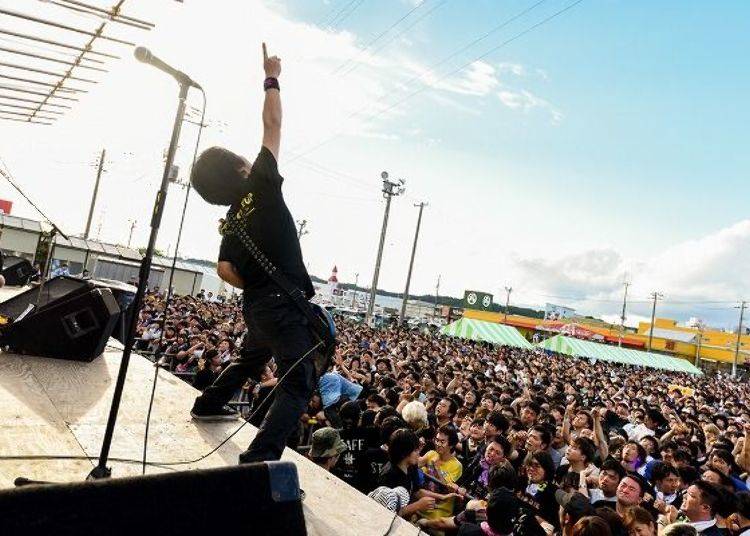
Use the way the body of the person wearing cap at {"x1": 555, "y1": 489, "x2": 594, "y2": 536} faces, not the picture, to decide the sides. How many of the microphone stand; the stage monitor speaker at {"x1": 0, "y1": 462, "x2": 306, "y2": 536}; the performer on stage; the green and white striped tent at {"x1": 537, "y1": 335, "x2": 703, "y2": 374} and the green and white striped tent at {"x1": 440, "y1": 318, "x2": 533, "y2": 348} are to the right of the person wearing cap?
2

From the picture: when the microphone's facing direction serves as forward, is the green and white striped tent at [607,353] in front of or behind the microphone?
behind

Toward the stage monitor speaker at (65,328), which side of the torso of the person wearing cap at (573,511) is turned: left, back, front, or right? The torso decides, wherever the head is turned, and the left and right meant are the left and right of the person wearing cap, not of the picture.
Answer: front

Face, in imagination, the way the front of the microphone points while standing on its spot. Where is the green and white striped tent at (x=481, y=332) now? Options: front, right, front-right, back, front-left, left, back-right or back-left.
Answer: back-right

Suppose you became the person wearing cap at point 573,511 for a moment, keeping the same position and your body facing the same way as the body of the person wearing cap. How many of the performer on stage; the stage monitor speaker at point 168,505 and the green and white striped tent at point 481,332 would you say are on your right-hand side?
1

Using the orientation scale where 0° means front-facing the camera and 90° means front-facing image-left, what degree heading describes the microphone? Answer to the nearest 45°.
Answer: approximately 90°

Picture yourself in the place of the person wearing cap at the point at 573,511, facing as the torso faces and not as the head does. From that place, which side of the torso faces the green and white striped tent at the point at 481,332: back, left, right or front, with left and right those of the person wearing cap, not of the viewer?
right

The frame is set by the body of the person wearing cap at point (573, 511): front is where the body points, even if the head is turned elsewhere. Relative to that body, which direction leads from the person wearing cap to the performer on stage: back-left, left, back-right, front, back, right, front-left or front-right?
front-left

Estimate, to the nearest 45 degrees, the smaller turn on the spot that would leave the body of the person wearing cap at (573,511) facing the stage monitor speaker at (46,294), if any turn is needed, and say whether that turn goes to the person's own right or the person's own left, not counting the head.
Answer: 0° — they already face it

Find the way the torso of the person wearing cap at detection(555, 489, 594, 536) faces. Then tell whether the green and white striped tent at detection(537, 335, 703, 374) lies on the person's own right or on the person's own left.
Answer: on the person's own right

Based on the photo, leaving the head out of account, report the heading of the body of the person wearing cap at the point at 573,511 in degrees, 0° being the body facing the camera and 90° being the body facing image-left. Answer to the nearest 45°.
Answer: approximately 90°
